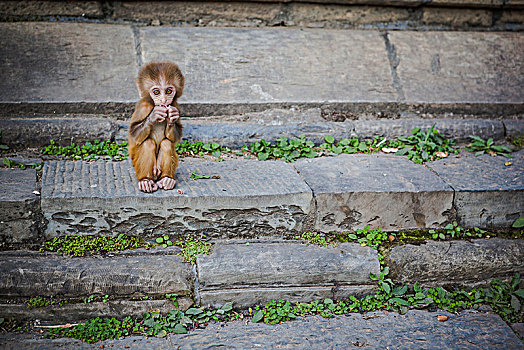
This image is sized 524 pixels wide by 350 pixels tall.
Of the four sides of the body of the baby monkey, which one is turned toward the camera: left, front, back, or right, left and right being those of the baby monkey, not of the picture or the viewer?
front

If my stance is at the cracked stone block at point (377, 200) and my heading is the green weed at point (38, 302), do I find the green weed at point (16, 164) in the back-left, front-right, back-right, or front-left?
front-right

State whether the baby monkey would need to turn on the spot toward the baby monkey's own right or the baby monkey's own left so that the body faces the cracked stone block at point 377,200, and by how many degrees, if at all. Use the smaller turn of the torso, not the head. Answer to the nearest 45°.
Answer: approximately 90° to the baby monkey's own left

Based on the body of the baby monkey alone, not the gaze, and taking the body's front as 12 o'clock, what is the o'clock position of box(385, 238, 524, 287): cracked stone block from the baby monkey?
The cracked stone block is roughly at 9 o'clock from the baby monkey.

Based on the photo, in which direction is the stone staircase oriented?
toward the camera
